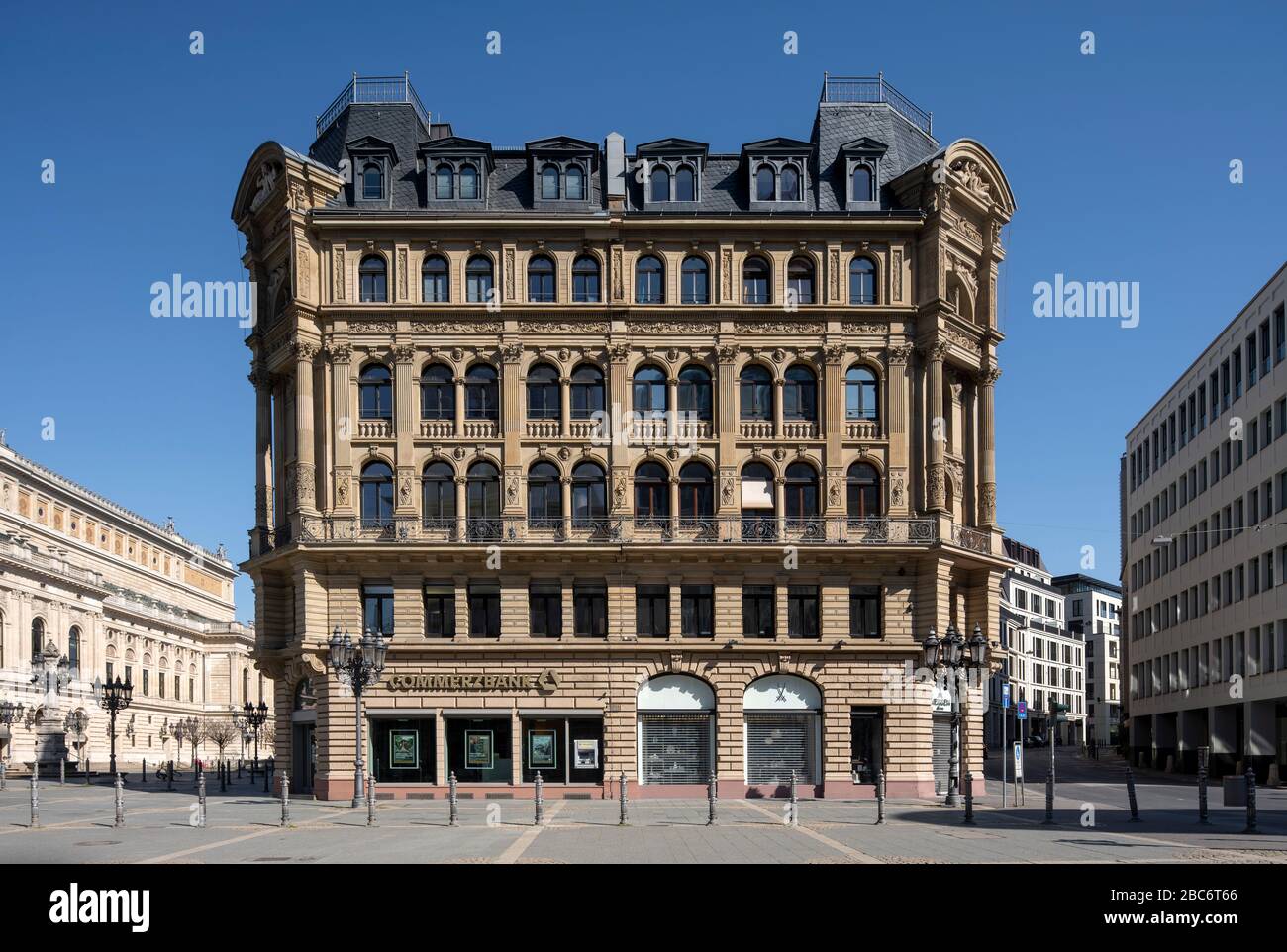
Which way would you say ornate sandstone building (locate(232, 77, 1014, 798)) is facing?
toward the camera

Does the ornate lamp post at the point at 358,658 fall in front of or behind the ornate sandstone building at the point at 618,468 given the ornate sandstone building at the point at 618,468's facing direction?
in front
